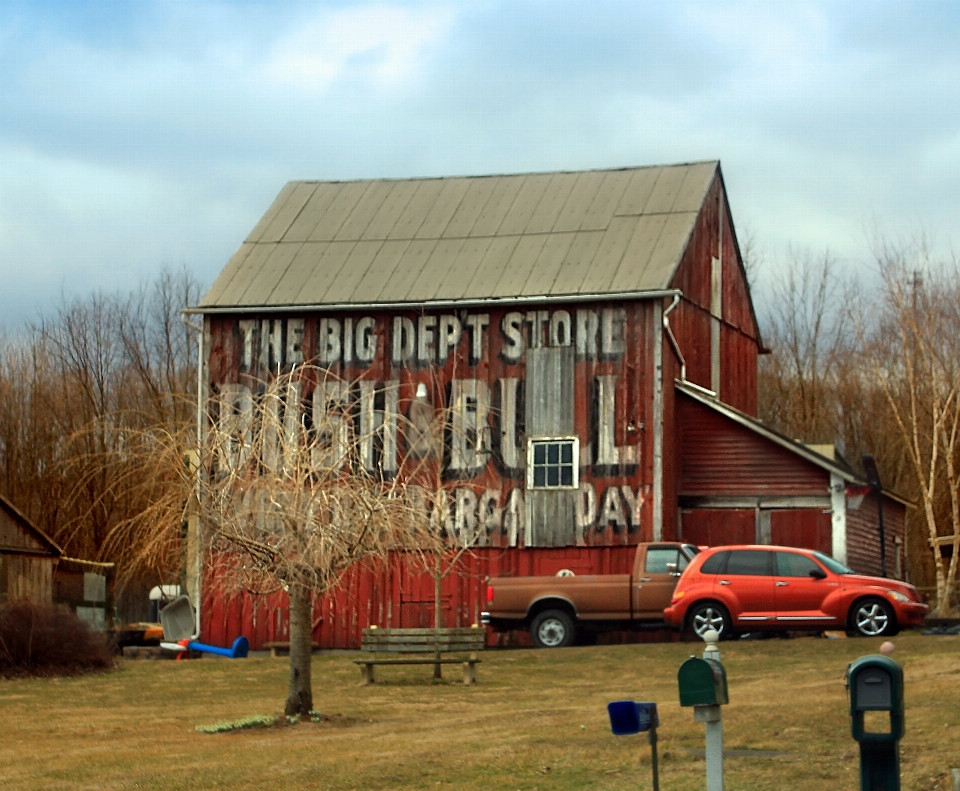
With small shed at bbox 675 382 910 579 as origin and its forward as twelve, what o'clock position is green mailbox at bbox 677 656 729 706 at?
The green mailbox is roughly at 12 o'clock from the small shed.

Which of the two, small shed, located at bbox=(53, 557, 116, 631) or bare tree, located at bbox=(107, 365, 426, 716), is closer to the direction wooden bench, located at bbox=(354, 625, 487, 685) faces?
the bare tree

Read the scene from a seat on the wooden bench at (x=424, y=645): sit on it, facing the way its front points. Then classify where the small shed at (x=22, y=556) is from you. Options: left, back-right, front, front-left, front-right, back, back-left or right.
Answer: back-right

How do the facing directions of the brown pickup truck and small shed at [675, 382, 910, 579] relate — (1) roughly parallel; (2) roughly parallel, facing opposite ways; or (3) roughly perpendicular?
roughly perpendicular

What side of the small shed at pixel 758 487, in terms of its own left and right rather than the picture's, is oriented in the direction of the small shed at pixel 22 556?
right

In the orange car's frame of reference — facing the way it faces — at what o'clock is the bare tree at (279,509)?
The bare tree is roughly at 4 o'clock from the orange car.

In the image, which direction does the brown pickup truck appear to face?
to the viewer's right

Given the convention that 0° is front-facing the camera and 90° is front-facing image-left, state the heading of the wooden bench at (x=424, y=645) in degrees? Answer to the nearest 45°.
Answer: approximately 0°

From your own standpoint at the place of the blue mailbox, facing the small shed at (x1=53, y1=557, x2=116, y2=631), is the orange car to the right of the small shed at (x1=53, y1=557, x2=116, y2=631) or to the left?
right

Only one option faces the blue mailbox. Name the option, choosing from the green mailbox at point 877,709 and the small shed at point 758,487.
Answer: the small shed

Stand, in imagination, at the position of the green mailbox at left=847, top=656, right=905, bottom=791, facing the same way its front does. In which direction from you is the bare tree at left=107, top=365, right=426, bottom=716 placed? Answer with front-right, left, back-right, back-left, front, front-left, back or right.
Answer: back-right

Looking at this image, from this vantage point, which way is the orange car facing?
to the viewer's right
